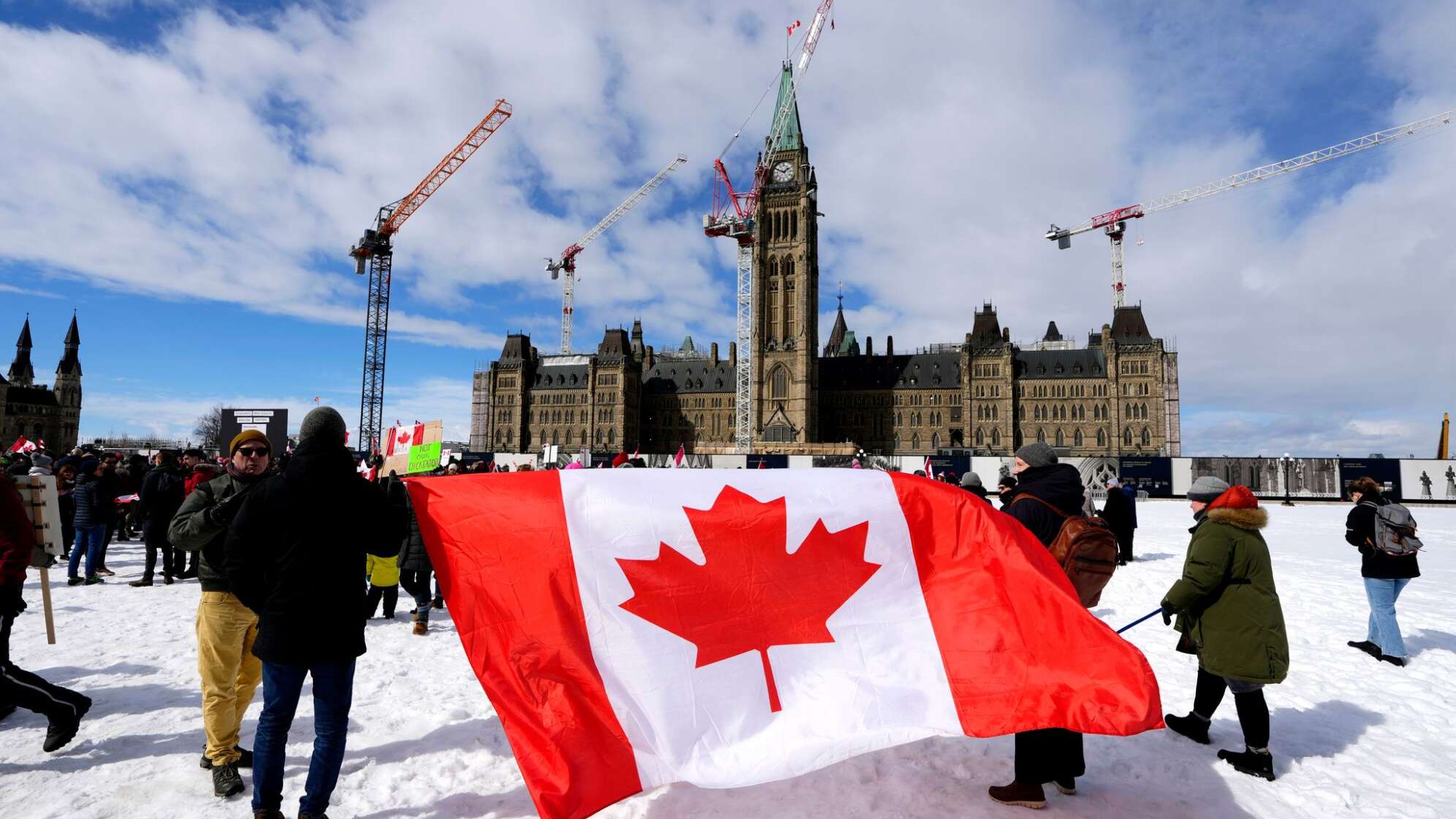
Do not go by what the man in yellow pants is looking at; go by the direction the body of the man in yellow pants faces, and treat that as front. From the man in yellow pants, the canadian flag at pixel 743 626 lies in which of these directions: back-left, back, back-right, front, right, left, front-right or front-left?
front

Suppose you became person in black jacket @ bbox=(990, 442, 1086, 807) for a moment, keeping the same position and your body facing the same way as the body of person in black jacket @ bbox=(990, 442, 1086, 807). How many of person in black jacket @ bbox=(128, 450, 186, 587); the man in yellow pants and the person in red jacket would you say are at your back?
0

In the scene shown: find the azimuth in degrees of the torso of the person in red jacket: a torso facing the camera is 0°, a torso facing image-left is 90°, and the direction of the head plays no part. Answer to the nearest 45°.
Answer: approximately 90°

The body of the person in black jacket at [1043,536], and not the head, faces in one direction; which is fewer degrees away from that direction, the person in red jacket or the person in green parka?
the person in red jacket

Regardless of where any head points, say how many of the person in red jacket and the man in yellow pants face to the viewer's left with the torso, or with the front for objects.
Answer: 1

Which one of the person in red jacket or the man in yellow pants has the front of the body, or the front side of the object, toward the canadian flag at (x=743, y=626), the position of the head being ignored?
the man in yellow pants

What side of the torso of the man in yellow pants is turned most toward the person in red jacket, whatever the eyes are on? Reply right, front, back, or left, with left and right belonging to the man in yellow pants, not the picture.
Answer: back

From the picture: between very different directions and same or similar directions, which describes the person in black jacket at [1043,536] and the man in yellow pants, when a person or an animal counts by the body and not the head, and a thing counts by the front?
very different directions

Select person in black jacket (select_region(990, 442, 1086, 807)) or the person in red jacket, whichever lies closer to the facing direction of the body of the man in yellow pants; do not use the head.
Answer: the person in black jacket

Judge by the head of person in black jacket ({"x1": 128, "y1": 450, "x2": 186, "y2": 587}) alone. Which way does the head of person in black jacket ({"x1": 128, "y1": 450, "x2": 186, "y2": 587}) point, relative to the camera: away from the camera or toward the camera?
away from the camera

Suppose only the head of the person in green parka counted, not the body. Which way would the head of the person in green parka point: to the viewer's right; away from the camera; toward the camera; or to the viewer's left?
to the viewer's left

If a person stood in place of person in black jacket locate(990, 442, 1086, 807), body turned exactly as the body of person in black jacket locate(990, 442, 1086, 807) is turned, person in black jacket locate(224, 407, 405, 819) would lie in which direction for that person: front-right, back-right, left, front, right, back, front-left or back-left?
front-left

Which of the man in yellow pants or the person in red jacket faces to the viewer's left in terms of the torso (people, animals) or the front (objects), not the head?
the person in red jacket
